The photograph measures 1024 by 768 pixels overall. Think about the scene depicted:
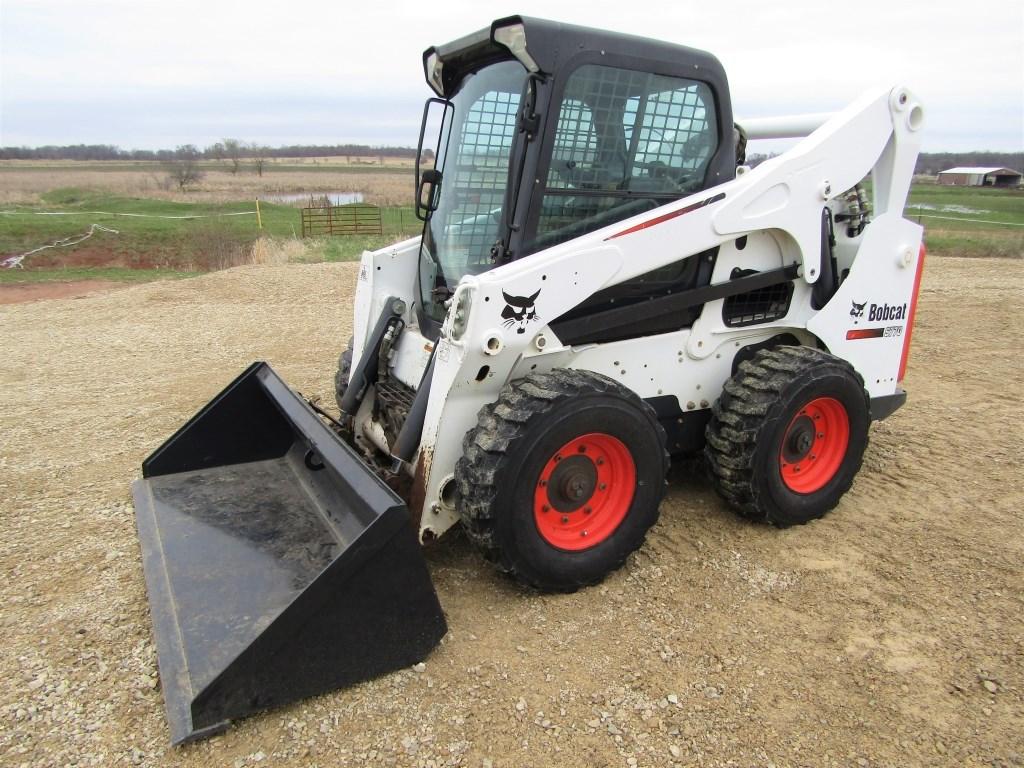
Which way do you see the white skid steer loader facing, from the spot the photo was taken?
facing the viewer and to the left of the viewer
